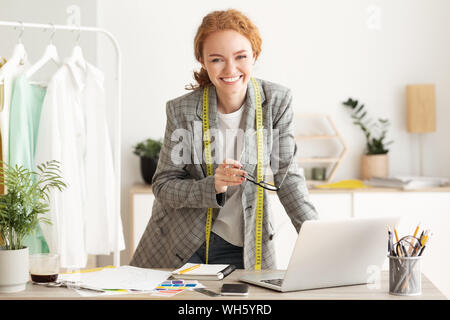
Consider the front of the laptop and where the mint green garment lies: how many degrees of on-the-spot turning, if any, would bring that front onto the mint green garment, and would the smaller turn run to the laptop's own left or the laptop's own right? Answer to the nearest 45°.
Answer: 0° — it already faces it

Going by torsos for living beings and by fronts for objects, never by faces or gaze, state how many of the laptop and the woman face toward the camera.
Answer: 1

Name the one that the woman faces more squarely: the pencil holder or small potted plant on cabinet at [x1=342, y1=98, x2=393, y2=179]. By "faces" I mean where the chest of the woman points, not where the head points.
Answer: the pencil holder

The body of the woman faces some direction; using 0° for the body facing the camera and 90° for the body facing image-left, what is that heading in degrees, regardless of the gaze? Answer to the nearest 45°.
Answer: approximately 0°

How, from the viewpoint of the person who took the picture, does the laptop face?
facing away from the viewer and to the left of the viewer

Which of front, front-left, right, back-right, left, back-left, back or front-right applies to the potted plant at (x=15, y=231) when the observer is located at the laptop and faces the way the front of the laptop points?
front-left

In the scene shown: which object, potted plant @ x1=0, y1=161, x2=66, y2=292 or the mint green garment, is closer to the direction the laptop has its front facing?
the mint green garment

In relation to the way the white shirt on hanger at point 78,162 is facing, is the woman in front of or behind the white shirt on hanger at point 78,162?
in front
